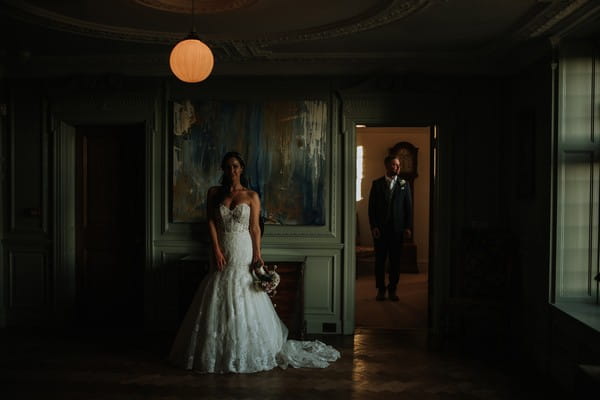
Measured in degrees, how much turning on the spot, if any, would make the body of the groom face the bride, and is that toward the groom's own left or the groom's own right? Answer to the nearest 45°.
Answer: approximately 45° to the groom's own right

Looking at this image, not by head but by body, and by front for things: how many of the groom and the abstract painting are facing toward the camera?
2

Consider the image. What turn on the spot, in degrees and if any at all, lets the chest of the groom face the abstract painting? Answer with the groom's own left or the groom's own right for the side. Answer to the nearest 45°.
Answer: approximately 45° to the groom's own right

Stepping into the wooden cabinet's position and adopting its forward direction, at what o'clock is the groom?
The groom is roughly at 7 o'clock from the wooden cabinet.

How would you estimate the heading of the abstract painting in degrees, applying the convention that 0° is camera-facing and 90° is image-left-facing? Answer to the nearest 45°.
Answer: approximately 0°

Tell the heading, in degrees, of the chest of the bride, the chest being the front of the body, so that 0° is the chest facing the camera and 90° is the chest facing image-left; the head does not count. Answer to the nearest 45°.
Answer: approximately 0°
